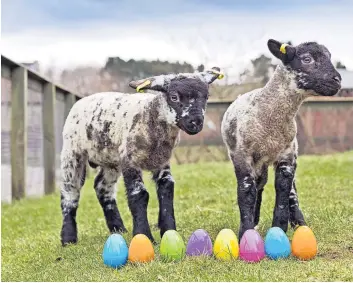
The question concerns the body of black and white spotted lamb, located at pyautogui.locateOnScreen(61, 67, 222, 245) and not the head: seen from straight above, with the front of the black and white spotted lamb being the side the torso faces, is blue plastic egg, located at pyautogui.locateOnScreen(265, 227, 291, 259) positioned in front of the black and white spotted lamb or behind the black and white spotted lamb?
in front

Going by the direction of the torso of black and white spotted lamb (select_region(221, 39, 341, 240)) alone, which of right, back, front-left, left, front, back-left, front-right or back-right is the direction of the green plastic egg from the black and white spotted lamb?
right

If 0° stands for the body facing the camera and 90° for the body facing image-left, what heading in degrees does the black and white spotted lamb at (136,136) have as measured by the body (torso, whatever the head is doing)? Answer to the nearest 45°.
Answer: approximately 315°

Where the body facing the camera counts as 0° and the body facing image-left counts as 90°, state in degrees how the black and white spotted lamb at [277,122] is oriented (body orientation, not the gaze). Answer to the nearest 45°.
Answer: approximately 315°

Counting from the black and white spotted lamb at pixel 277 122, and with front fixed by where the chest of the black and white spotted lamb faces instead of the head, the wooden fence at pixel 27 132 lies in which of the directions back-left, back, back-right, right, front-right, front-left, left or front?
back

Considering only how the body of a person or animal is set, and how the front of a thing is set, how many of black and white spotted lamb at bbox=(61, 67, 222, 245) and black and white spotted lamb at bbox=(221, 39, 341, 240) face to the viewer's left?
0

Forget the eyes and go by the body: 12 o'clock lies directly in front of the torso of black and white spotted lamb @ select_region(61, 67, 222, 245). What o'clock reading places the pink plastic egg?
The pink plastic egg is roughly at 12 o'clock from the black and white spotted lamb.

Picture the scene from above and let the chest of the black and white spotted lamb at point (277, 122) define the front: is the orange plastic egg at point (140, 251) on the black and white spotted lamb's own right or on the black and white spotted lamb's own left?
on the black and white spotted lamb's own right

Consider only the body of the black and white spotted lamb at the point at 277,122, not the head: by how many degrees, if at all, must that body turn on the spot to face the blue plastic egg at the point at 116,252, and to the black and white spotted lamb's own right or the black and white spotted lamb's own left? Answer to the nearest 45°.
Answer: approximately 90° to the black and white spotted lamb's own right

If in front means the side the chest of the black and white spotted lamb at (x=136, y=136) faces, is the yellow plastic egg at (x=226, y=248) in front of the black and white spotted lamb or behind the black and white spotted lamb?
in front
